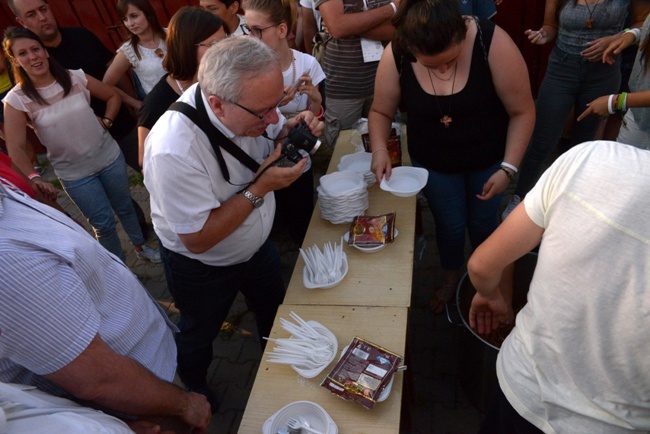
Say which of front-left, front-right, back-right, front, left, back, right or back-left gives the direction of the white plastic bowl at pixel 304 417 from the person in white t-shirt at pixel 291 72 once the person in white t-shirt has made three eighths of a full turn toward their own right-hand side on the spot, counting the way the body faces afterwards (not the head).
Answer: back

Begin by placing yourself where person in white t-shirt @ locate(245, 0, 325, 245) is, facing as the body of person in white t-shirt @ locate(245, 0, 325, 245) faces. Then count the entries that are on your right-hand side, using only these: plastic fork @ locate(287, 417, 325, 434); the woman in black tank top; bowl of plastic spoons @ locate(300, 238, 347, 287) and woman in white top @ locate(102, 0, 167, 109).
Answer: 1

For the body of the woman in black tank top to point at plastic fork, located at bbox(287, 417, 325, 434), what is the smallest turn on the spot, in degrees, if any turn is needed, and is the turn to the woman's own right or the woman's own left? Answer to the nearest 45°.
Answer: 0° — they already face it

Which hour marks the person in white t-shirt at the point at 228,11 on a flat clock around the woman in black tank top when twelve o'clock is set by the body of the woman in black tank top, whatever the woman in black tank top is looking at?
The person in white t-shirt is roughly at 4 o'clock from the woman in black tank top.

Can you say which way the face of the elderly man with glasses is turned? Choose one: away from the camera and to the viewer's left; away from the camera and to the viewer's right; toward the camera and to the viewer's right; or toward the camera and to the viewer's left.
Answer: toward the camera and to the viewer's right

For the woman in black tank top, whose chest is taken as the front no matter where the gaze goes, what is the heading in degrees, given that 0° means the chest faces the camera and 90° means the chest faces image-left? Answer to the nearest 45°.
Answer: approximately 0°

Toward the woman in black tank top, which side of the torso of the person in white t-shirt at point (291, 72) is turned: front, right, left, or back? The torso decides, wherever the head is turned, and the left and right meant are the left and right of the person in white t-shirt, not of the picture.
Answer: left

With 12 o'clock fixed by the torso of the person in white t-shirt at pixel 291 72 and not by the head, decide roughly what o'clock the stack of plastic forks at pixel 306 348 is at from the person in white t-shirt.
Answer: The stack of plastic forks is roughly at 11 o'clock from the person in white t-shirt.

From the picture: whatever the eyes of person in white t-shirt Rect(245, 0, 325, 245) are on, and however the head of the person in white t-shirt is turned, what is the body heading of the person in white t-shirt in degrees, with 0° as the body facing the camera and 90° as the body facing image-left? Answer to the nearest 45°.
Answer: approximately 45°

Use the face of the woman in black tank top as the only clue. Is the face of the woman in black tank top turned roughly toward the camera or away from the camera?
toward the camera

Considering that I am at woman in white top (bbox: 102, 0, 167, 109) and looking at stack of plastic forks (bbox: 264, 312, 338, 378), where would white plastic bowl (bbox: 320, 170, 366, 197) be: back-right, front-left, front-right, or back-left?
front-left

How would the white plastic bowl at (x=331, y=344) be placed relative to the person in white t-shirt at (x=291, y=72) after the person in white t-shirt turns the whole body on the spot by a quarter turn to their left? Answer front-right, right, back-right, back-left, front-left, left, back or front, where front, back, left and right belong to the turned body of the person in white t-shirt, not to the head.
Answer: front-right

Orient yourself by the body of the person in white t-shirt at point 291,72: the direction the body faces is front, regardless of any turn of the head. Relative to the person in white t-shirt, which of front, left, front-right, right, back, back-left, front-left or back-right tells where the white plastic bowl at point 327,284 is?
front-left

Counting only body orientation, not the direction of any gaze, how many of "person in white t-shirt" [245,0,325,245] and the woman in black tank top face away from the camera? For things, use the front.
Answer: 0
